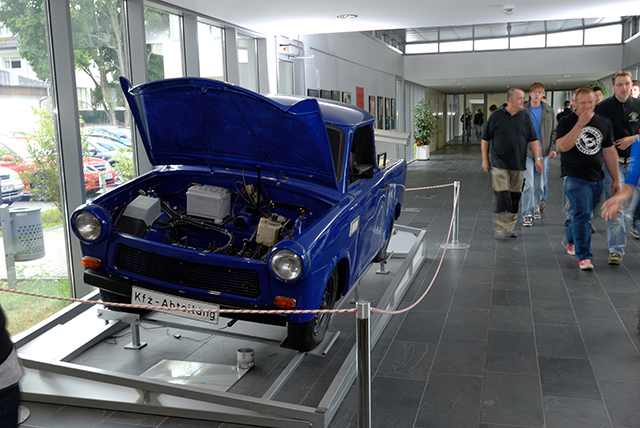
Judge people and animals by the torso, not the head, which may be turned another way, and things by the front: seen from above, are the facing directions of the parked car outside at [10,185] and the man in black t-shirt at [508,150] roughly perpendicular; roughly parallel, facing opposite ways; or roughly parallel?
roughly perpendicular

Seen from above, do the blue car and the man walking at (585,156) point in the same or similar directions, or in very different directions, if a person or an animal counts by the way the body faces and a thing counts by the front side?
same or similar directions

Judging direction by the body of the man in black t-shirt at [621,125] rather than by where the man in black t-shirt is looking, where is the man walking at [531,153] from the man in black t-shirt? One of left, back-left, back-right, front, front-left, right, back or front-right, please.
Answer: back-right

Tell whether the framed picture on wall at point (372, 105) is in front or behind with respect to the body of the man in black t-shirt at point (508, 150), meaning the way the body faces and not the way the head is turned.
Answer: behind

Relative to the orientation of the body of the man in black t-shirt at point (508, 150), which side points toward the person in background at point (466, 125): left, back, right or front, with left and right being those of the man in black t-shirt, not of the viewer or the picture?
back

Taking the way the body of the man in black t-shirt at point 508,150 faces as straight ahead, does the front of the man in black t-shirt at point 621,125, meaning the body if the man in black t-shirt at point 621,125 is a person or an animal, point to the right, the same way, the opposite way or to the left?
the same way

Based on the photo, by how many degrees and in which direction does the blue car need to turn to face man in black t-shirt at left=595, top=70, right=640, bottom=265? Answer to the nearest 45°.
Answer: approximately 180°

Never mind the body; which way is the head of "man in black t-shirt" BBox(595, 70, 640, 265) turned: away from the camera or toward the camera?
toward the camera

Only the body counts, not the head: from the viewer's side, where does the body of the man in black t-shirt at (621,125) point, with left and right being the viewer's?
facing the viewer

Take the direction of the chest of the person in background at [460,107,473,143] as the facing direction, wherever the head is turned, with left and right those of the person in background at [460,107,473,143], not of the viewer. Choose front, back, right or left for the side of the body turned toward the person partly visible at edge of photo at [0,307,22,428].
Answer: front

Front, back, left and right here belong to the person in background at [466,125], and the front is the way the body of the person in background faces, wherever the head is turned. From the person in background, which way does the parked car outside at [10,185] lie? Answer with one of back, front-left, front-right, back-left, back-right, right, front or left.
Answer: front

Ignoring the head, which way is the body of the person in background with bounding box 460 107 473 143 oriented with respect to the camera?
toward the camera

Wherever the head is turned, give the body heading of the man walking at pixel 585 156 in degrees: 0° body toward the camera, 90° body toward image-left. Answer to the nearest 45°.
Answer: approximately 0°

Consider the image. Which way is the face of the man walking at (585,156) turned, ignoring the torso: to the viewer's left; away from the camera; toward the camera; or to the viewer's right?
toward the camera
